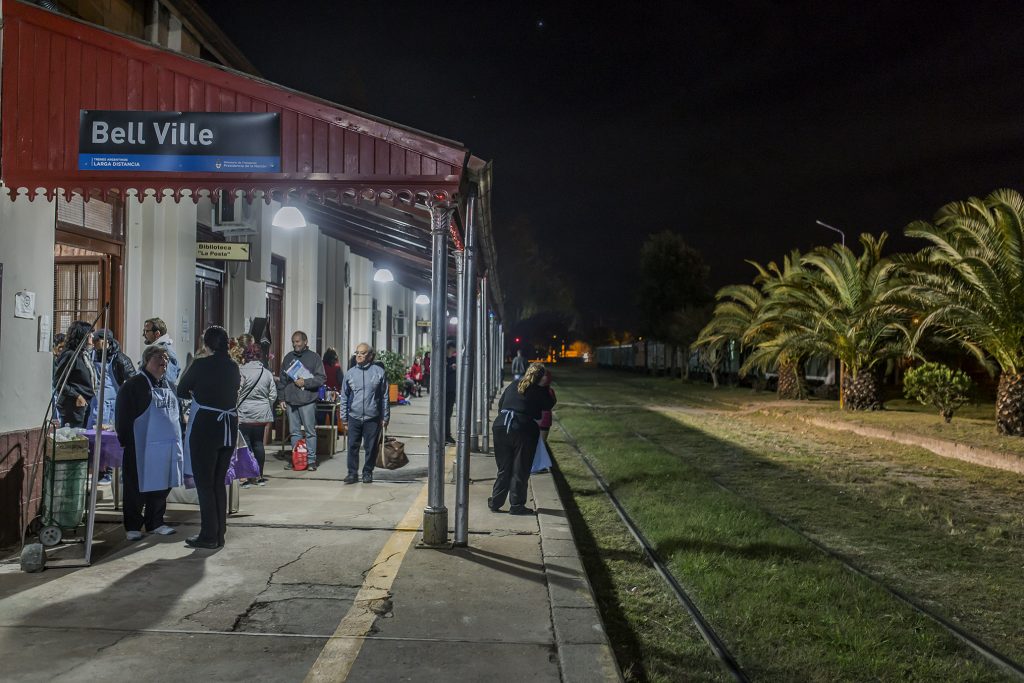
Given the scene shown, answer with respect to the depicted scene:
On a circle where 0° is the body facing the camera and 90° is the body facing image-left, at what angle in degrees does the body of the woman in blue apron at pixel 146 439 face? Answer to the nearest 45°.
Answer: approximately 315°

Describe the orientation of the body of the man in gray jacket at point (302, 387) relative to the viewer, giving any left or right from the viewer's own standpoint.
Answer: facing the viewer and to the left of the viewer

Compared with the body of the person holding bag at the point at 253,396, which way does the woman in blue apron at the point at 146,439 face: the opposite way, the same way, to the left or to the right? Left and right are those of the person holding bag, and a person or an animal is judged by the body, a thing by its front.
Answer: the opposite way

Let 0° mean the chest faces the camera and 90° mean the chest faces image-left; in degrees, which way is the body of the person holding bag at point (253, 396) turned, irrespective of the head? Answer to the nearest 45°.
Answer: approximately 135°

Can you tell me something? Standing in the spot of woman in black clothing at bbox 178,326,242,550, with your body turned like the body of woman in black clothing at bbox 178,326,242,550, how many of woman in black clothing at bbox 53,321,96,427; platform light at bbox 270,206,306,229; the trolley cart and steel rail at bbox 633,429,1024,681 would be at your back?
1

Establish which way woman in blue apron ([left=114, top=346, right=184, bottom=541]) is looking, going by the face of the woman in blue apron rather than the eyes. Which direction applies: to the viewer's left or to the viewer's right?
to the viewer's right

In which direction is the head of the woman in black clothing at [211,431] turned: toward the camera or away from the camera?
away from the camera

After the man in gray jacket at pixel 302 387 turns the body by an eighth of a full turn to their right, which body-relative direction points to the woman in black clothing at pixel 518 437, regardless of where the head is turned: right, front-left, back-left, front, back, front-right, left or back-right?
back-left

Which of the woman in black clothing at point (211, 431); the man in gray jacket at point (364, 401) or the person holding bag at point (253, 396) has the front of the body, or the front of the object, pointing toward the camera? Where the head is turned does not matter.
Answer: the man in gray jacket

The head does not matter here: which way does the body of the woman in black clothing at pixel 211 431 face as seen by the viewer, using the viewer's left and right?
facing away from the viewer and to the left of the viewer

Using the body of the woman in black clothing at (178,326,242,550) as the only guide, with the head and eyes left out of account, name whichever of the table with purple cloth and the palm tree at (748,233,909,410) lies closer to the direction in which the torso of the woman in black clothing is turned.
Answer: the table with purple cloth

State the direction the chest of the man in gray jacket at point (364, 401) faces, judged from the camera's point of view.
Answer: toward the camera
